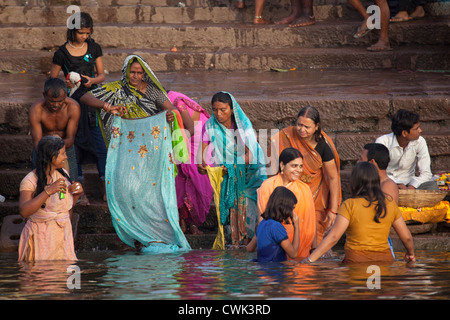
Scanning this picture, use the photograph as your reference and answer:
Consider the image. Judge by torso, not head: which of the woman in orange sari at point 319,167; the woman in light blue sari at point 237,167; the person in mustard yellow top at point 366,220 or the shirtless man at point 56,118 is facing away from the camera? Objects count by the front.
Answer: the person in mustard yellow top

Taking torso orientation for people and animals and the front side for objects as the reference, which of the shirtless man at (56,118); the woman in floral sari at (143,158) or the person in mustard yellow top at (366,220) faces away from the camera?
the person in mustard yellow top

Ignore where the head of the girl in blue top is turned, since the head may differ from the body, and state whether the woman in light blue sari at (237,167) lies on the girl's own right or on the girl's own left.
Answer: on the girl's own left

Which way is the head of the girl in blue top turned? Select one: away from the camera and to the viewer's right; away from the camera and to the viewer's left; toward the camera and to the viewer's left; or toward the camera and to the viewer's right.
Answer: away from the camera and to the viewer's right

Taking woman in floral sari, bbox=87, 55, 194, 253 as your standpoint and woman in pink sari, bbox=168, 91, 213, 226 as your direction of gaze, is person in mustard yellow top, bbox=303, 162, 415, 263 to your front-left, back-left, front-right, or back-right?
front-right

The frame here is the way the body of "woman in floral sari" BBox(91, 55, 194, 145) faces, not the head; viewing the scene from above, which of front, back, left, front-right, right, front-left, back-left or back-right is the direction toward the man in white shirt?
left

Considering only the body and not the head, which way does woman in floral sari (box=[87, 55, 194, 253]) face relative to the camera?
toward the camera

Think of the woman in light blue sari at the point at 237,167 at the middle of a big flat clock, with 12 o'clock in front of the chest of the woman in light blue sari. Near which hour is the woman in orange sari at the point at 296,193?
The woman in orange sari is roughly at 9 o'clock from the woman in light blue sari.

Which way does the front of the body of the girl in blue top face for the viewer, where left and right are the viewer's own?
facing away from the viewer and to the right of the viewer

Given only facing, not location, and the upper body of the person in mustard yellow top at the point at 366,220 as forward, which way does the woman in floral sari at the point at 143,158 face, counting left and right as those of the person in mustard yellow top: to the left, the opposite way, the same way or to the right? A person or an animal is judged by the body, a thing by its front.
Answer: the opposite way

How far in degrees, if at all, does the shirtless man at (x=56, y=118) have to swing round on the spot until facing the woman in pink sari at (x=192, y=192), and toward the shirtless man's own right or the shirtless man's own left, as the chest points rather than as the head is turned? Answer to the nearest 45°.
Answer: approximately 90° to the shirtless man's own left

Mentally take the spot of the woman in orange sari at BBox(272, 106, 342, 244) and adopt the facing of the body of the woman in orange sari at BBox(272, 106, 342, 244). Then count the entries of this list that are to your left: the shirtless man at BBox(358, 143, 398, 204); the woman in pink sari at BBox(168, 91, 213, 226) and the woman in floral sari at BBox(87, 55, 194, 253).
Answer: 1

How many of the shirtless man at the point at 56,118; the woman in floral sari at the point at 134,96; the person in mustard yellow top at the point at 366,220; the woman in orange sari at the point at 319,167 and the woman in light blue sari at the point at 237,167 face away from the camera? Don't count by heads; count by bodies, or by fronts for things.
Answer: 1

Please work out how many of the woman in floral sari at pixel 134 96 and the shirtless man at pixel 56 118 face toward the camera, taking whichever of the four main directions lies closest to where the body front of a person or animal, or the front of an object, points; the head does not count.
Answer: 2

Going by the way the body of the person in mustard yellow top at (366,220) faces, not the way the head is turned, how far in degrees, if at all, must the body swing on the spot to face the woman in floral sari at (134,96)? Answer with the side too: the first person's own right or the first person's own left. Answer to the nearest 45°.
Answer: approximately 45° to the first person's own left
